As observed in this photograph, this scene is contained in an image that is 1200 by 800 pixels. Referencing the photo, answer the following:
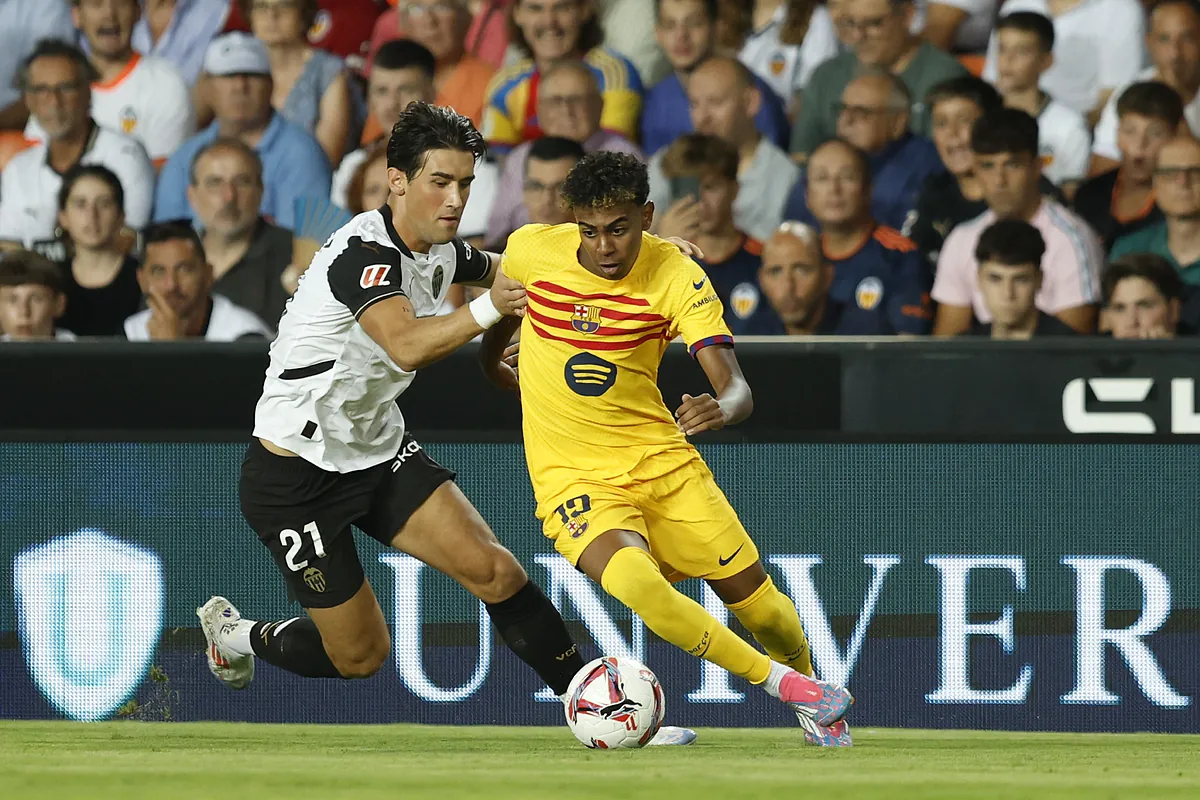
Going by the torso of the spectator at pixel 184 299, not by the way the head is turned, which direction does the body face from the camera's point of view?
toward the camera

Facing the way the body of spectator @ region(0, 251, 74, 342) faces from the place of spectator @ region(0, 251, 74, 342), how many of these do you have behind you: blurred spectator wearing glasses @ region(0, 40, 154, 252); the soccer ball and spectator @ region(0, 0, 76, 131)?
2

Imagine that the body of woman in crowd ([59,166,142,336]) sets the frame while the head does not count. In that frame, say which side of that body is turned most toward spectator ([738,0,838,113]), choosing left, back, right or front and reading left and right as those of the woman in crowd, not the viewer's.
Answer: left

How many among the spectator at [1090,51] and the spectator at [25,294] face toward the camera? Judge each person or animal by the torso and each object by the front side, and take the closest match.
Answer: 2

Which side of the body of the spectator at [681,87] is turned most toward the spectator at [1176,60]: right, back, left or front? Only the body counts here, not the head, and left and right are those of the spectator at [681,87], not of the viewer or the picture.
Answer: left

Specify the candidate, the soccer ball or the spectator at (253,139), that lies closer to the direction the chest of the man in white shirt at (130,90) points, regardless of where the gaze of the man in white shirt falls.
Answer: the soccer ball

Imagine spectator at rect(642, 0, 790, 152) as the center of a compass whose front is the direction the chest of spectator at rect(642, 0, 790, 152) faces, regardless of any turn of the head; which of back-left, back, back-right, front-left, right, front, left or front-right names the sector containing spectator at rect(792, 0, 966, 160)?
left

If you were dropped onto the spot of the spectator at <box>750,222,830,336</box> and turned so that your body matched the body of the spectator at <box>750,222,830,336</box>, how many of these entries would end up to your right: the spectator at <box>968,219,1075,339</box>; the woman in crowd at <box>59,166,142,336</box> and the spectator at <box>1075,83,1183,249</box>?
1

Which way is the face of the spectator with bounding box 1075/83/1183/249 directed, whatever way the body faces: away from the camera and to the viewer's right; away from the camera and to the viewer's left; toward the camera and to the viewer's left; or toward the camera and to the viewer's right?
toward the camera and to the viewer's left

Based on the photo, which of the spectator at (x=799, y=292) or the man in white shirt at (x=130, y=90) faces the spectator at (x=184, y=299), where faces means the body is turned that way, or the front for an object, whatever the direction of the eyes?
the man in white shirt

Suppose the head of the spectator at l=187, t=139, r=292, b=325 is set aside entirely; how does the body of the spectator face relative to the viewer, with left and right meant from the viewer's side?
facing the viewer

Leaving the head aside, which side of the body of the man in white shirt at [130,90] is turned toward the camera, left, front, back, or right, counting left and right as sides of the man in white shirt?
front

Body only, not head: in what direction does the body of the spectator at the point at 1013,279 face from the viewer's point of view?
toward the camera

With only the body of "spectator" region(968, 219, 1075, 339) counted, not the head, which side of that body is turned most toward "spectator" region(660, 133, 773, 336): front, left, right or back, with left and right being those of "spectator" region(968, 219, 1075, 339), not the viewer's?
right

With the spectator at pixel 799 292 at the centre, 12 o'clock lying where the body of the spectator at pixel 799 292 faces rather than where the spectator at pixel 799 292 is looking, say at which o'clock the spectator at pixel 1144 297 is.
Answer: the spectator at pixel 1144 297 is roughly at 9 o'clock from the spectator at pixel 799 292.
